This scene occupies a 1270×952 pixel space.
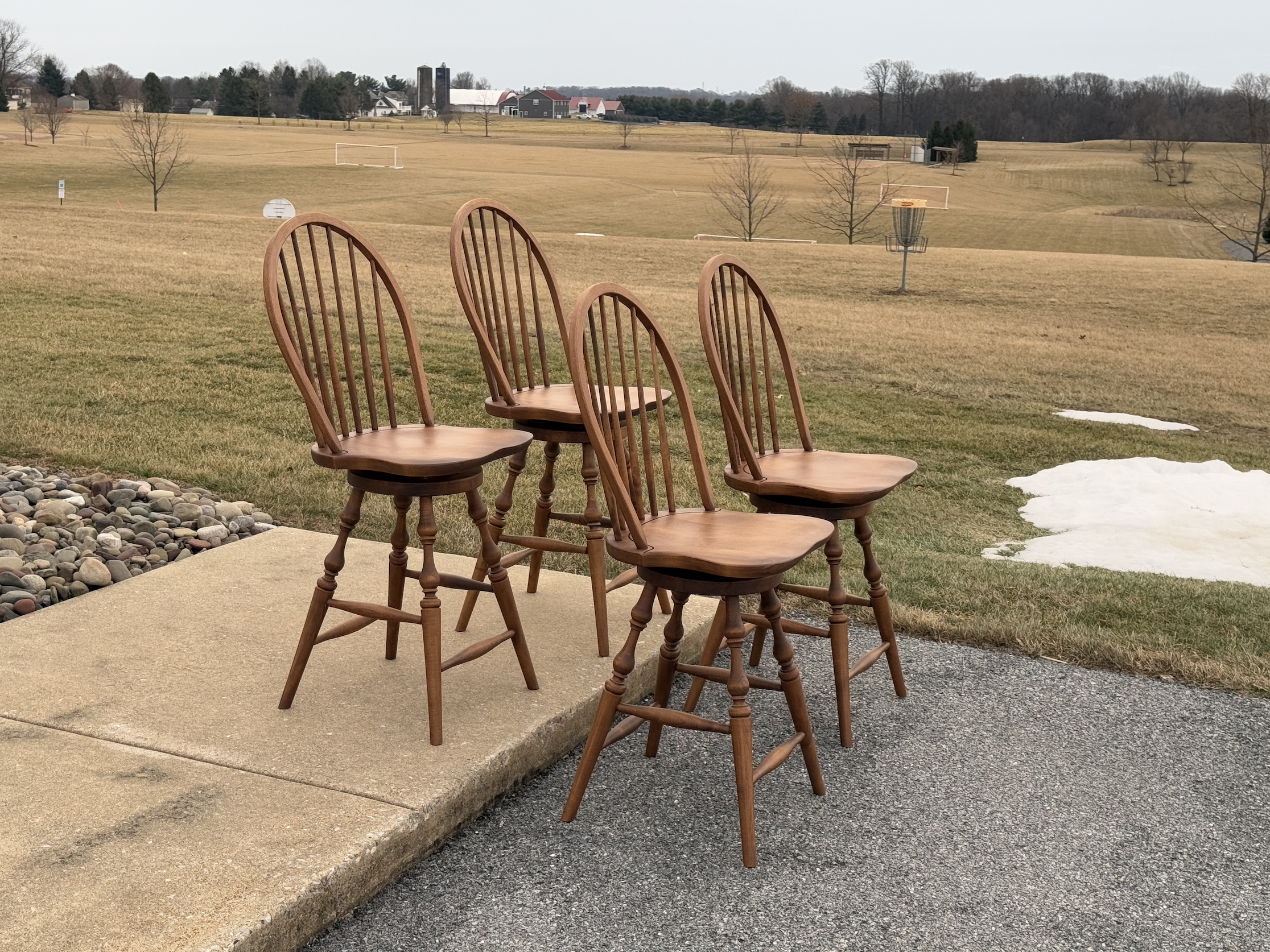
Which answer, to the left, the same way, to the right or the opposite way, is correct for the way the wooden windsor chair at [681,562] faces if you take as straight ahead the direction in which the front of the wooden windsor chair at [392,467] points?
the same way

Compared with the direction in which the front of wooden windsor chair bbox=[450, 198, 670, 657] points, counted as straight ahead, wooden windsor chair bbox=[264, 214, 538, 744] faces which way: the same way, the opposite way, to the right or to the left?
the same way

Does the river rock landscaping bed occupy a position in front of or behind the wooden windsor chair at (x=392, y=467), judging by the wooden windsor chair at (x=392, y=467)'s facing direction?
behind

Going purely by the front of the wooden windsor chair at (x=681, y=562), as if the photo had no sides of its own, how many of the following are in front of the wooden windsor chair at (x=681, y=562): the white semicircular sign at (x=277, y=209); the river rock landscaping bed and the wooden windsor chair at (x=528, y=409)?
0

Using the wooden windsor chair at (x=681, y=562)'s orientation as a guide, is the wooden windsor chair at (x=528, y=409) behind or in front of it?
behind

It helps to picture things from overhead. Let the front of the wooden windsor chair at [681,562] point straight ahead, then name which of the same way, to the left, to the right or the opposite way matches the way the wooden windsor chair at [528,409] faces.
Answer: the same way

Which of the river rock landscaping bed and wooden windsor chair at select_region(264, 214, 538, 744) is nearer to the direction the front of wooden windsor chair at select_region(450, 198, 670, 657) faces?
the wooden windsor chair

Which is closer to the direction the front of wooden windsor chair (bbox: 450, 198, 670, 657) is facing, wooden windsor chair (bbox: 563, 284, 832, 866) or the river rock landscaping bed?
the wooden windsor chair

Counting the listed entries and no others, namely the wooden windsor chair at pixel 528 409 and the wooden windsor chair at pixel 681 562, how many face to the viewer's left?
0

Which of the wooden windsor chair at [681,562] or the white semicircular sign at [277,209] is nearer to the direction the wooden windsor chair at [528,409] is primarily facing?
the wooden windsor chair

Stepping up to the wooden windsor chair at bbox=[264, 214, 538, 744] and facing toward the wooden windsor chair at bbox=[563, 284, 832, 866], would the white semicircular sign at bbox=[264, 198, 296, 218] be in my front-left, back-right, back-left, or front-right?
back-left

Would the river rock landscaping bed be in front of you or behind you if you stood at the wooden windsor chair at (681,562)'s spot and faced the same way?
behind

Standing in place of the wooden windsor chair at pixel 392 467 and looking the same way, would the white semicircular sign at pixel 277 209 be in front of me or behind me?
behind

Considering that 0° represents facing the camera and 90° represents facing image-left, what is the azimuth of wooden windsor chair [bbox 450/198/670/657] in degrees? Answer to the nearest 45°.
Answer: approximately 315°

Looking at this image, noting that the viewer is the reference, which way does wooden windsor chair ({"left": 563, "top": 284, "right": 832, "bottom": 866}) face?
facing the viewer and to the right of the viewer

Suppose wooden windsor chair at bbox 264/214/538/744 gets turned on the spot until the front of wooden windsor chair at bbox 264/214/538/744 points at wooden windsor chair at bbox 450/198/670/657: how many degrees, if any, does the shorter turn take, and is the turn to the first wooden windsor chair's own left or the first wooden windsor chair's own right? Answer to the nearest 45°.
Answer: approximately 90° to the first wooden windsor chair's own left

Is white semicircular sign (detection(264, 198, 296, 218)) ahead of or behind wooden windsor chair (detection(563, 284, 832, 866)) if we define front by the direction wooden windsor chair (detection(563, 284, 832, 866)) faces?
behind
